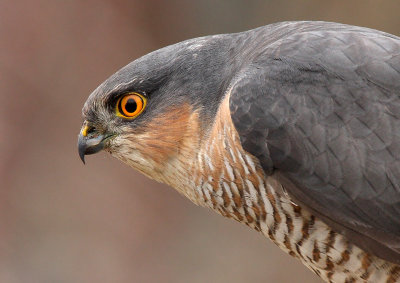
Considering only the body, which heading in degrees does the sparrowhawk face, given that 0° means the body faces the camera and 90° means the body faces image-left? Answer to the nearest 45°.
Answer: approximately 90°
